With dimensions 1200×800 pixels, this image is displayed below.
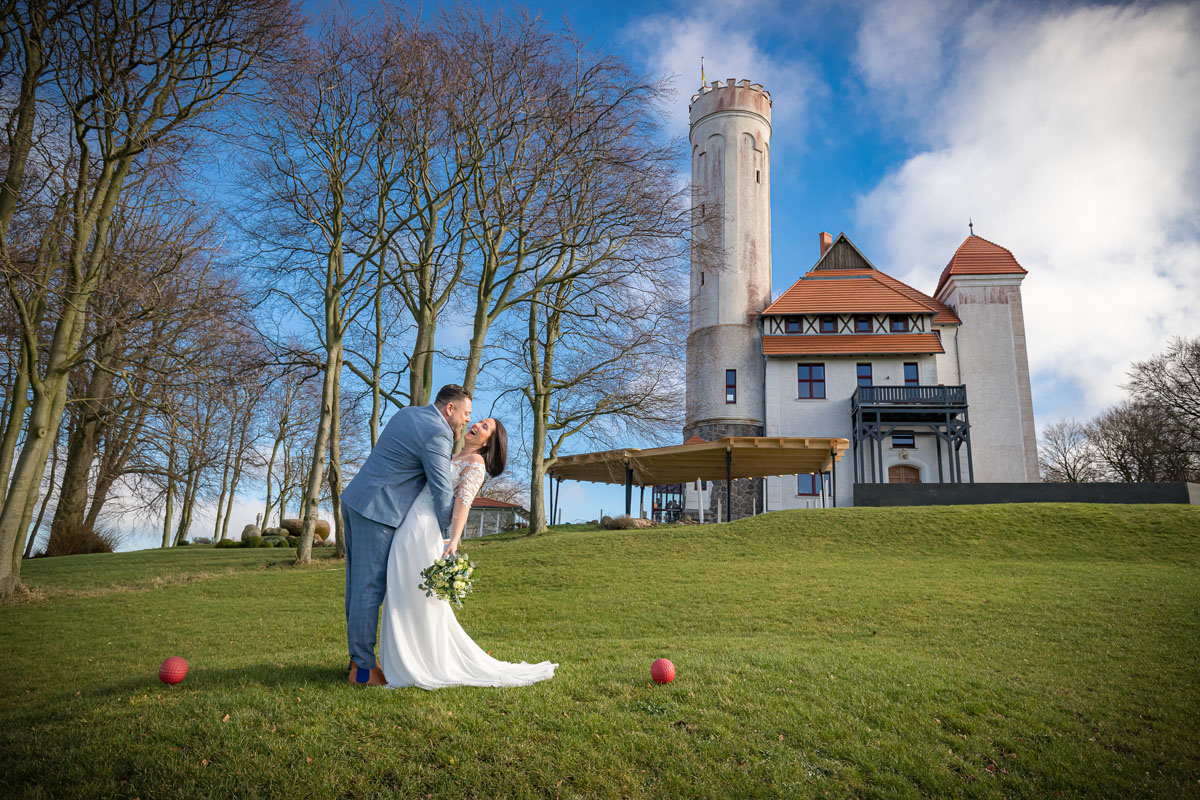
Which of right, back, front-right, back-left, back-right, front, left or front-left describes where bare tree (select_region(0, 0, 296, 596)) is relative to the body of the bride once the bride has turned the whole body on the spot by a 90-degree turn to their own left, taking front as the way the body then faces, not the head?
back-right

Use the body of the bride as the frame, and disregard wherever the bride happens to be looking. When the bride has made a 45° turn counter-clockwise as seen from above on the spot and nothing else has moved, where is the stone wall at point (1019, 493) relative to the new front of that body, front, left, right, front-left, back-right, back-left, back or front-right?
back

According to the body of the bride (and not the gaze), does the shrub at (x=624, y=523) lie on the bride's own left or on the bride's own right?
on the bride's own right

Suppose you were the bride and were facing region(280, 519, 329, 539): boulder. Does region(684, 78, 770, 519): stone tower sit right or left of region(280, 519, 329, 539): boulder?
right

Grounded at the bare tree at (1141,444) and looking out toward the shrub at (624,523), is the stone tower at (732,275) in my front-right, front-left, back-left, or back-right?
front-right

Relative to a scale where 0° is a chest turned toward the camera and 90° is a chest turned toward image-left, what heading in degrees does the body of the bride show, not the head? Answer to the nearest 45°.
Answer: approximately 90°

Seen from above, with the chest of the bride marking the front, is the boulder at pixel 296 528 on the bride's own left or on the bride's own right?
on the bride's own right

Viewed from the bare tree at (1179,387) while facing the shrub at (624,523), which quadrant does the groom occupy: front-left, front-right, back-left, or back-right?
front-left

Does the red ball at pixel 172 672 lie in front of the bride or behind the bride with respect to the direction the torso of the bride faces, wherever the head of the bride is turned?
in front

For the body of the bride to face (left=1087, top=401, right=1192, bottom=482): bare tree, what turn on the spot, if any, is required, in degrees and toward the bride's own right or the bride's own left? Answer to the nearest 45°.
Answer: approximately 135° to the bride's own right

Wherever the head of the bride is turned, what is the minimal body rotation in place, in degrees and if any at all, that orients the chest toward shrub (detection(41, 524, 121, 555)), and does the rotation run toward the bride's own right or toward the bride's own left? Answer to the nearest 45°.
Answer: approximately 45° to the bride's own right

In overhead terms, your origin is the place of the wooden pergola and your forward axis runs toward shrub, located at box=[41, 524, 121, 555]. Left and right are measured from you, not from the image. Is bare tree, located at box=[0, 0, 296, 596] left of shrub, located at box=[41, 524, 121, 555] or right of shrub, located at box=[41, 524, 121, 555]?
left

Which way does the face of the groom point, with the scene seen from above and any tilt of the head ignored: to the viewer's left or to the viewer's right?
to the viewer's right
